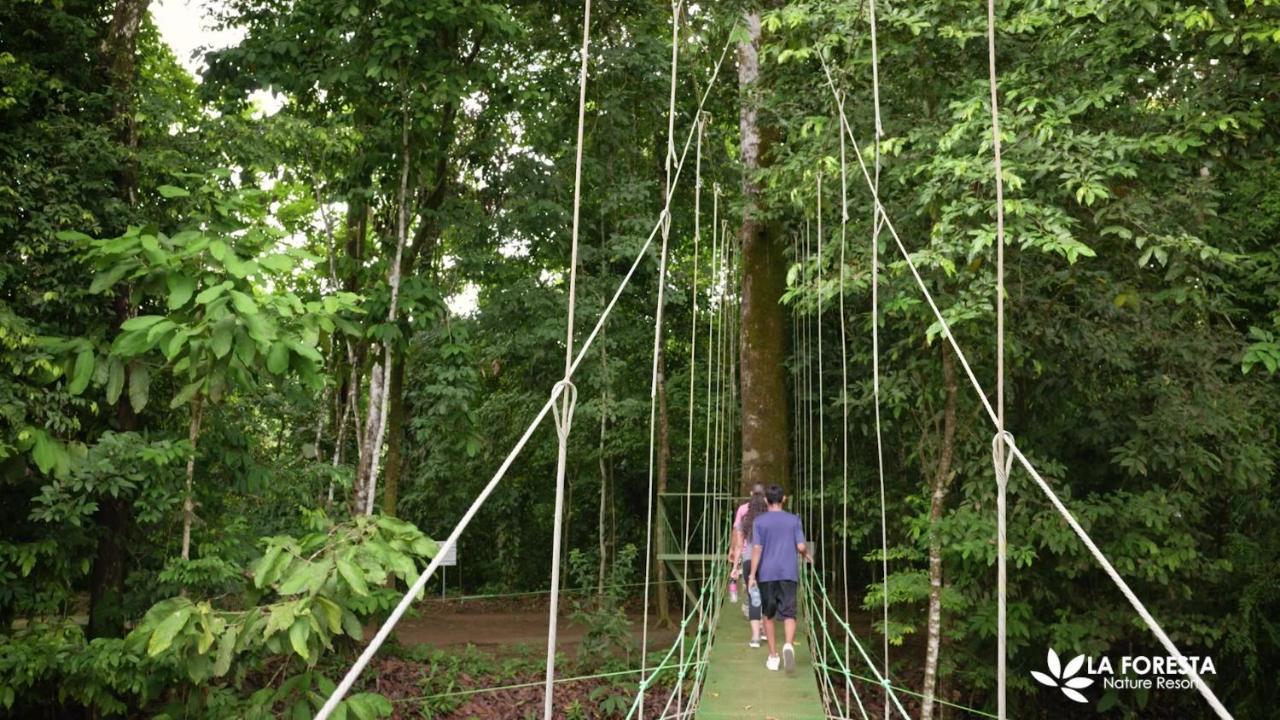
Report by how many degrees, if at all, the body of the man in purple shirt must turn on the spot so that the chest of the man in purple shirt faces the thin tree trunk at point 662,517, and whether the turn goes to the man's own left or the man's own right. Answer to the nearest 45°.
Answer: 0° — they already face it

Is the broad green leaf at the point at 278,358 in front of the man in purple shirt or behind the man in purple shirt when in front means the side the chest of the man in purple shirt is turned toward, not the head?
behind

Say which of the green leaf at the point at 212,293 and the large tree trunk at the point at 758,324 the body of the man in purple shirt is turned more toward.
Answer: the large tree trunk

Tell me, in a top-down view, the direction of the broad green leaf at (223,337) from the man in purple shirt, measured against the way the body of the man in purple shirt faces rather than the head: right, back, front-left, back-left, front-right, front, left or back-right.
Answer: back-left

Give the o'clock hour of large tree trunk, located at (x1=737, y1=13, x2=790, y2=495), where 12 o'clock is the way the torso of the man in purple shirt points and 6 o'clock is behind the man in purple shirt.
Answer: The large tree trunk is roughly at 12 o'clock from the man in purple shirt.

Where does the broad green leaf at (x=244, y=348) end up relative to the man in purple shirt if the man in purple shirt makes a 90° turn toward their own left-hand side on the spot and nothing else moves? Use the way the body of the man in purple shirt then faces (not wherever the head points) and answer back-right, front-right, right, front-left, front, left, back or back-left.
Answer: front-left

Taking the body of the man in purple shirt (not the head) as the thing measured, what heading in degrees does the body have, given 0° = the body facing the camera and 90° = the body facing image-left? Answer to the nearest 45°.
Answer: approximately 180°

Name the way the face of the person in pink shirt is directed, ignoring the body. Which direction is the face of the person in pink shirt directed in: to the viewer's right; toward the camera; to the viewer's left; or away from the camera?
away from the camera

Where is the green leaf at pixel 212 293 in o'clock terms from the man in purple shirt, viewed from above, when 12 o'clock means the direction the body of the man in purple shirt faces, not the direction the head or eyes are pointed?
The green leaf is roughly at 7 o'clock from the man in purple shirt.

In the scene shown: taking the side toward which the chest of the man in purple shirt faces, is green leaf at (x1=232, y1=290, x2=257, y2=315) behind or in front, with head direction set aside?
behind

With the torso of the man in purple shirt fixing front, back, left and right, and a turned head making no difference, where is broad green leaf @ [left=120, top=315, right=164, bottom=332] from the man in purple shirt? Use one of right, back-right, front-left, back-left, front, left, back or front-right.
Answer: back-left

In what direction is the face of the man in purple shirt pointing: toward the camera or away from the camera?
away from the camera
